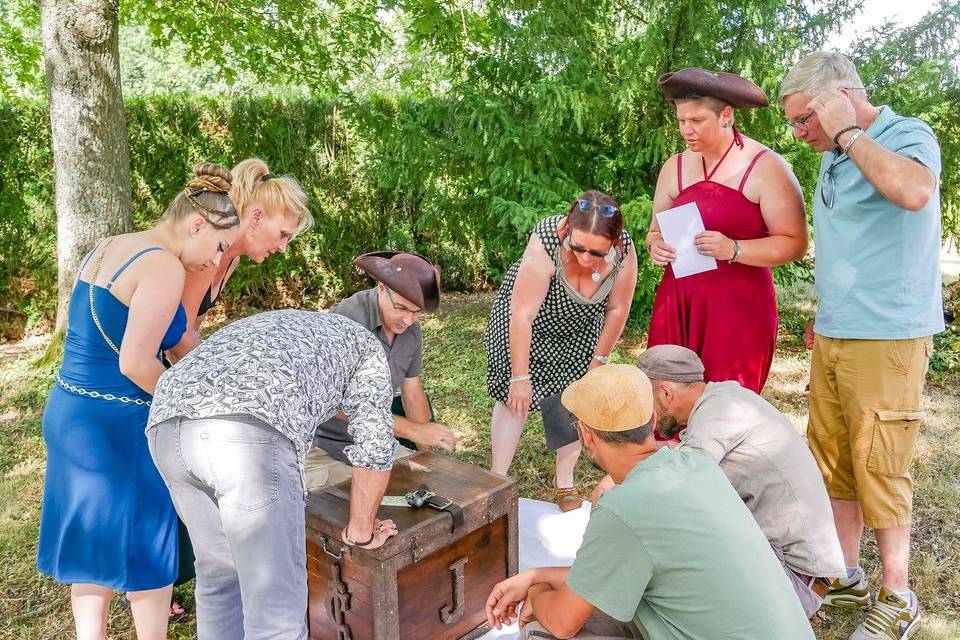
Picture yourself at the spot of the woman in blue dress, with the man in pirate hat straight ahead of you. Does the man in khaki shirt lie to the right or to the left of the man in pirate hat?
right

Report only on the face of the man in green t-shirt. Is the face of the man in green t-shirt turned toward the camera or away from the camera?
away from the camera

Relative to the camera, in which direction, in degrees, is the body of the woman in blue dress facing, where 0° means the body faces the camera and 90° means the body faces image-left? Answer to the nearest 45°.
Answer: approximately 225°

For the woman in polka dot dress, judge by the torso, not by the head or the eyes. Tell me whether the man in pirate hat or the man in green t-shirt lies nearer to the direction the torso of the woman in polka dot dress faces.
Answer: the man in green t-shirt

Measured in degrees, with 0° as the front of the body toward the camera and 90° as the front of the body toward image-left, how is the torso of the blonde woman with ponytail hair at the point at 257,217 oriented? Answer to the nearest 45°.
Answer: approximately 270°

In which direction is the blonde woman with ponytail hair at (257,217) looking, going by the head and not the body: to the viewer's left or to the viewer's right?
to the viewer's right

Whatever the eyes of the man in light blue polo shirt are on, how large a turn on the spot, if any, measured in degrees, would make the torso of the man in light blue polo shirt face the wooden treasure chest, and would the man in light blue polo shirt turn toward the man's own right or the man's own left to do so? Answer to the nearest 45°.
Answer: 0° — they already face it

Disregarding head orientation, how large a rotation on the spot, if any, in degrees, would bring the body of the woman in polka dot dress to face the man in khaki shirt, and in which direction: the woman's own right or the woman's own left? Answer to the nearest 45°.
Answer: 0° — they already face them

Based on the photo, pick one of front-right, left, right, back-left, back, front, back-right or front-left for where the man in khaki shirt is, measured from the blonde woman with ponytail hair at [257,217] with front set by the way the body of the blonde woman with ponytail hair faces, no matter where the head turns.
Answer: front-right
